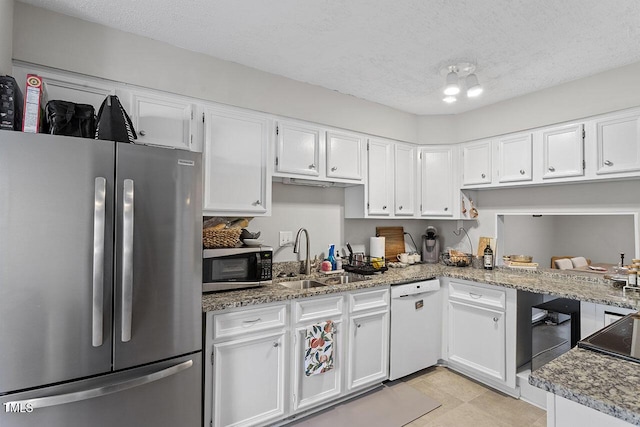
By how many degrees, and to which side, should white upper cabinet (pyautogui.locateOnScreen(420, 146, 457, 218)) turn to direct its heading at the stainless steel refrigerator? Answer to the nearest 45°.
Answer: approximately 45° to its right

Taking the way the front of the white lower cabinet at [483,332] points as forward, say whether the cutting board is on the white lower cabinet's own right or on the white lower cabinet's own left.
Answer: on the white lower cabinet's own right

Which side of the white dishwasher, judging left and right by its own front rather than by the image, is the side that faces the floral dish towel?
right

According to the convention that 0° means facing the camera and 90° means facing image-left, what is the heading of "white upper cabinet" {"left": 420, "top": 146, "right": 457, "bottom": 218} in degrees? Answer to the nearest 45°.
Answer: approximately 0°

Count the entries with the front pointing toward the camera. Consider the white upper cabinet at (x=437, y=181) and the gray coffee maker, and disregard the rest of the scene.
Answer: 2

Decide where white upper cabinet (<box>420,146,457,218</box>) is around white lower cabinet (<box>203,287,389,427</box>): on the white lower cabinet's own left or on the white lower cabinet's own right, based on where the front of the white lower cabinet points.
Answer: on the white lower cabinet's own left
